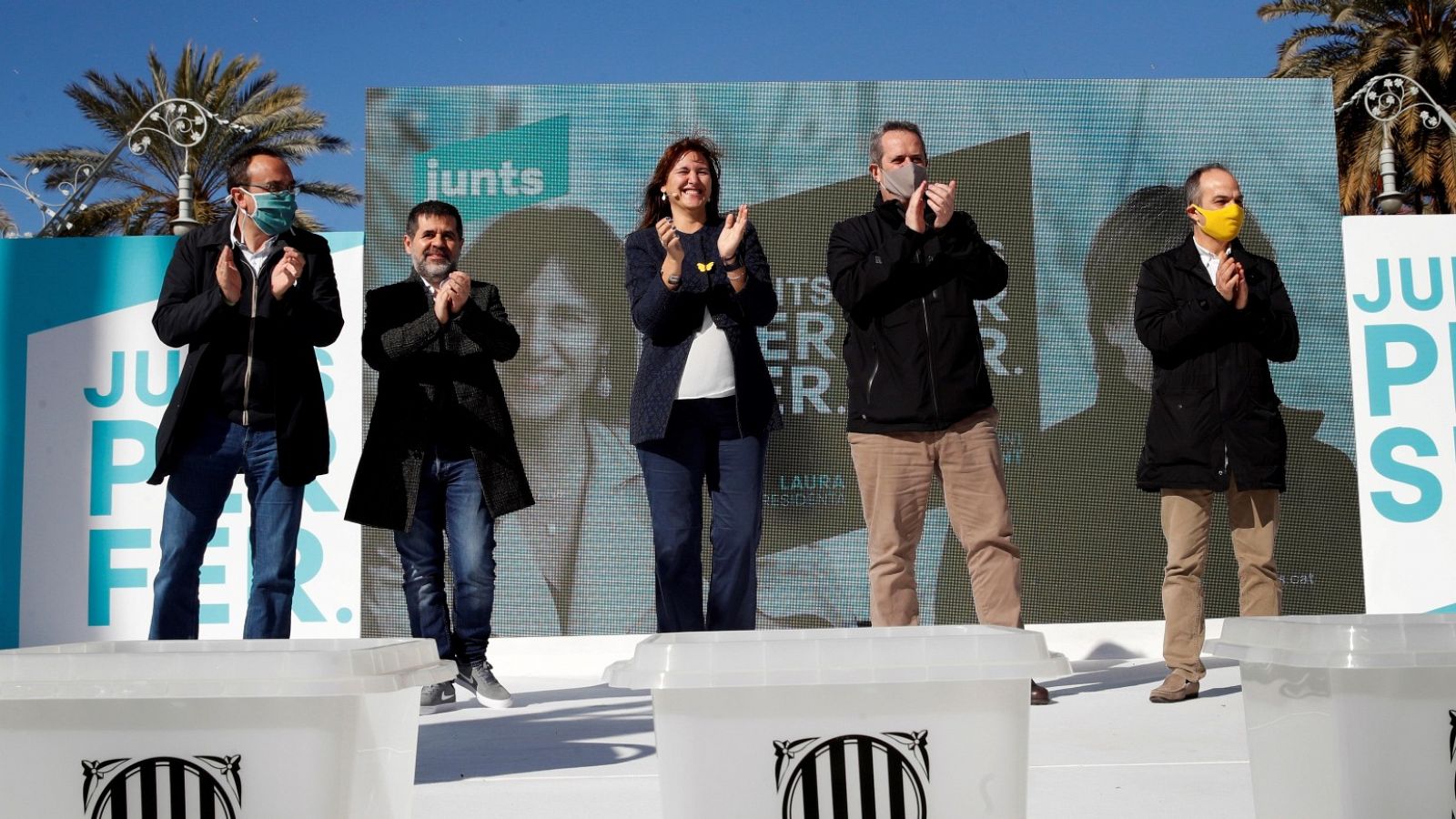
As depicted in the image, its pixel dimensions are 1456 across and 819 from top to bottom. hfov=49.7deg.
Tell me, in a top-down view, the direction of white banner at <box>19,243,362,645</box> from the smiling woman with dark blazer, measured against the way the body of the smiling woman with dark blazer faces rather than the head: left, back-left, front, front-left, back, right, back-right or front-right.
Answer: back-right

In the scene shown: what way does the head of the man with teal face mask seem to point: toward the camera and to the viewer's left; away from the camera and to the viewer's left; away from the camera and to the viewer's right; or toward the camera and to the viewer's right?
toward the camera and to the viewer's right

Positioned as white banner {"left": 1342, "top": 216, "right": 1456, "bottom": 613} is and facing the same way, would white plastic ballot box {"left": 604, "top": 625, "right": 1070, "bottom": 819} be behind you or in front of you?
in front

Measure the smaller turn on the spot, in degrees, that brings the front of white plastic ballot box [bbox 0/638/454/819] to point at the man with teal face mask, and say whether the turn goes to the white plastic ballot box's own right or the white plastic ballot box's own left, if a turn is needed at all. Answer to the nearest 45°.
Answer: approximately 180°

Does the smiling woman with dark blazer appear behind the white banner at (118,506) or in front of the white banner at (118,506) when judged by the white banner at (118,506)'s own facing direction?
in front

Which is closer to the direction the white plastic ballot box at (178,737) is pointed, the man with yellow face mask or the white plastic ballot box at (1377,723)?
the white plastic ballot box

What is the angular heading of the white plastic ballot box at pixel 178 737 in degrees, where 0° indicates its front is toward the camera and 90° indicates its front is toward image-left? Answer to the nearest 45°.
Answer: approximately 0°

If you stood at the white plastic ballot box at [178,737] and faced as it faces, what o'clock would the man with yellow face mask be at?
The man with yellow face mask is roughly at 8 o'clock from the white plastic ballot box.
